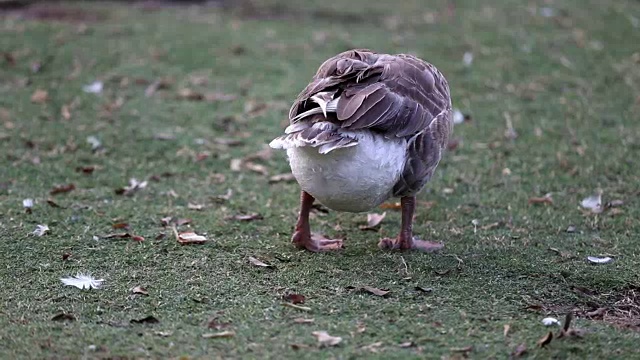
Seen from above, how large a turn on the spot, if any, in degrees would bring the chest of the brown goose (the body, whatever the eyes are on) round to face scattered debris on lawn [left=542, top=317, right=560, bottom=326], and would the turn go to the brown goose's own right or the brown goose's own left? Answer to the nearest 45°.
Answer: approximately 90° to the brown goose's own right

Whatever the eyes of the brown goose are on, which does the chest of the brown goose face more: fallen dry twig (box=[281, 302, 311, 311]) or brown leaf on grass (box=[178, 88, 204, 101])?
the brown leaf on grass

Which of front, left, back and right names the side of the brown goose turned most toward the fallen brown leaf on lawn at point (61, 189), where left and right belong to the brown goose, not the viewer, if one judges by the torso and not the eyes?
left

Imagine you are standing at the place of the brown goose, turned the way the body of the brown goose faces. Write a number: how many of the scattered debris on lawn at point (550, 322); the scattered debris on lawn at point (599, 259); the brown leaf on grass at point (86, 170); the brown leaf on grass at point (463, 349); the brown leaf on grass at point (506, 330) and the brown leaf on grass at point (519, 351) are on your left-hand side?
1

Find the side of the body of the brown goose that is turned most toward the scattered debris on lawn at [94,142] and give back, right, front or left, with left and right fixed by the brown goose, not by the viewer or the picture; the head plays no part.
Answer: left

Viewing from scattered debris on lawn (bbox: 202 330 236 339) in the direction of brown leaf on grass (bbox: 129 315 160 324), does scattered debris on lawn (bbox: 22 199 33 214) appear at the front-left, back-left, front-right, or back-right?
front-right

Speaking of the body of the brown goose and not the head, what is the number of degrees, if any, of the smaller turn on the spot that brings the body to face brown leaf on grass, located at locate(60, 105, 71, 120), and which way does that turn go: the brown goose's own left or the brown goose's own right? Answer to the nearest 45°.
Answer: approximately 90° to the brown goose's own left

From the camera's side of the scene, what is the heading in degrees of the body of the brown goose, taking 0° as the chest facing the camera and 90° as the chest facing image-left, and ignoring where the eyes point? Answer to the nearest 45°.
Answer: approximately 225°

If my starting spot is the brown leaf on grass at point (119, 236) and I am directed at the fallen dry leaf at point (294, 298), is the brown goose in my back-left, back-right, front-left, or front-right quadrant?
front-left

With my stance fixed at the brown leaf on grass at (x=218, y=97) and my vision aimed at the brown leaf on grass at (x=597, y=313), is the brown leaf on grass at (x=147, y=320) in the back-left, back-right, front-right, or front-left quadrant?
front-right

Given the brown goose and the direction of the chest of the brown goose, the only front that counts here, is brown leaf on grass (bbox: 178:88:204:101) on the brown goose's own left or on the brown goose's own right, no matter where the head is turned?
on the brown goose's own left

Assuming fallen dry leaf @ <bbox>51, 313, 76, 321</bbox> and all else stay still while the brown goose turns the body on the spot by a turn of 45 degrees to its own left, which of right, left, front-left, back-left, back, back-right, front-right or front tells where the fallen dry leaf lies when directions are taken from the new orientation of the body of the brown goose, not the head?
back-left

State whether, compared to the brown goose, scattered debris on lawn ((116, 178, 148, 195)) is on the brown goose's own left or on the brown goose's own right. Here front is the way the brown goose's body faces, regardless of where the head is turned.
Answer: on the brown goose's own left

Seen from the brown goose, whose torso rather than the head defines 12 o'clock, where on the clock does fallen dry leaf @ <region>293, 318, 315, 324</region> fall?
The fallen dry leaf is roughly at 5 o'clock from the brown goose.

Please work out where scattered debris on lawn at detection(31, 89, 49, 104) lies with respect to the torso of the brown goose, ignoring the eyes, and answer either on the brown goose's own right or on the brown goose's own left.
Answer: on the brown goose's own left

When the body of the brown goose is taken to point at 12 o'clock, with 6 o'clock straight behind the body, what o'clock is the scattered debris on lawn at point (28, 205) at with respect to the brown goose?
The scattered debris on lawn is roughly at 8 o'clock from the brown goose.

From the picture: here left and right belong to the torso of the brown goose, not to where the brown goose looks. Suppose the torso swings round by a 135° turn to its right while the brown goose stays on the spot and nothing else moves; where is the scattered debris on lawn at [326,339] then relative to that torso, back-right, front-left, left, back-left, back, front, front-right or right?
front
